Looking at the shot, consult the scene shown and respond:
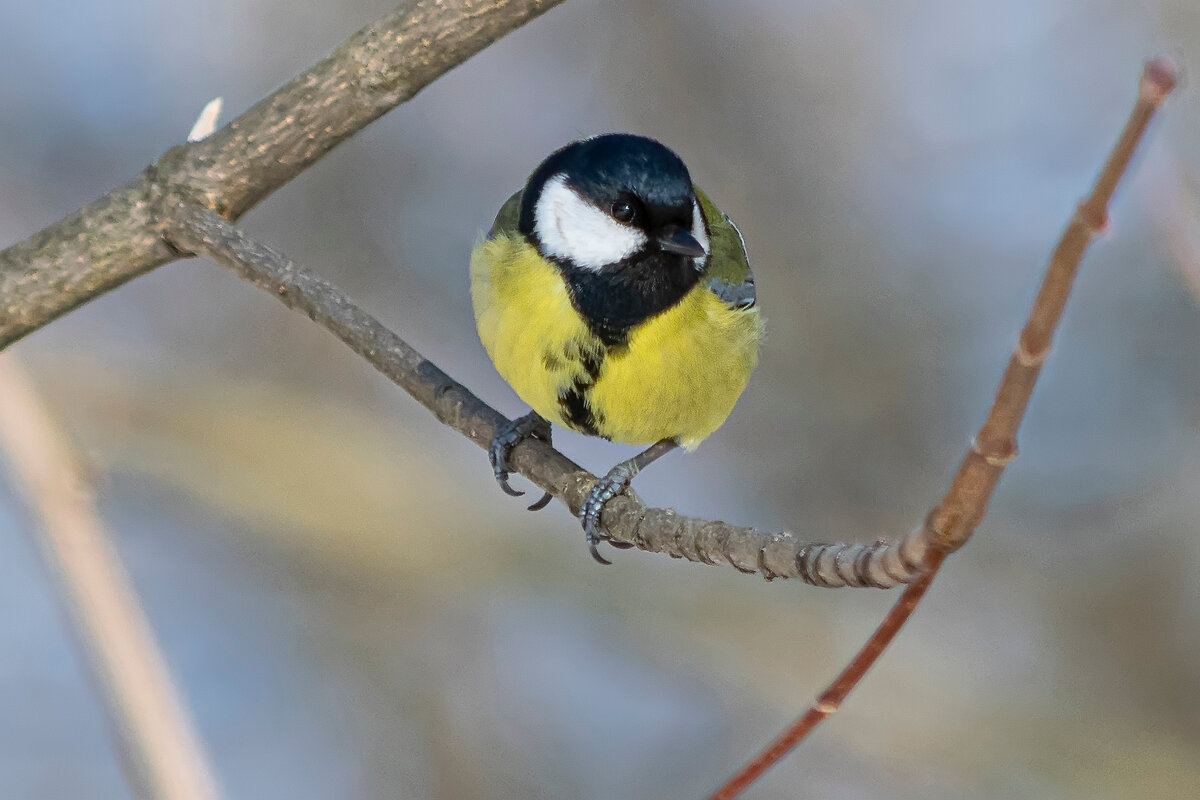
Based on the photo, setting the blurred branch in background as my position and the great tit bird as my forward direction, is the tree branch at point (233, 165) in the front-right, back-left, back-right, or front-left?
front-right

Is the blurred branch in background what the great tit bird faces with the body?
no

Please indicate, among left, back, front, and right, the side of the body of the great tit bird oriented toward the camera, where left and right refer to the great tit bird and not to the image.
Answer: front

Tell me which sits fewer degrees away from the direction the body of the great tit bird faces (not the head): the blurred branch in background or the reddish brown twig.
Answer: the reddish brown twig
